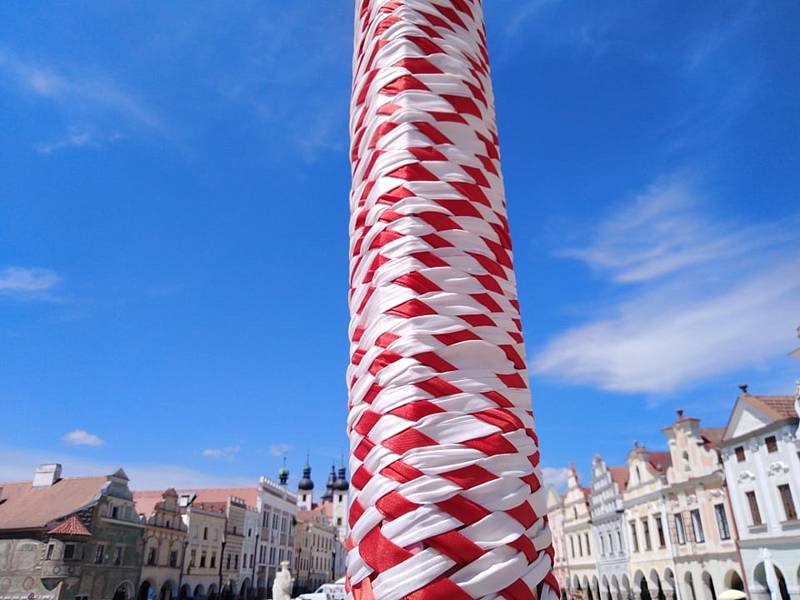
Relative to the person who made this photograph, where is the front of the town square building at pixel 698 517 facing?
facing the viewer and to the left of the viewer

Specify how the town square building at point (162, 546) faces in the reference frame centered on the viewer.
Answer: facing the viewer and to the right of the viewer

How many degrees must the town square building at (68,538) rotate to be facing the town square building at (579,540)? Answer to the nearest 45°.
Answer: approximately 45° to its left

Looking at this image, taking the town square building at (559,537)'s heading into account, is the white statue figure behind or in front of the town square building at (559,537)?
in front

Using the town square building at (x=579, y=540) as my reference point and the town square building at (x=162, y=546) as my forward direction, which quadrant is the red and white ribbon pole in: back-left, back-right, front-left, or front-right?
front-left

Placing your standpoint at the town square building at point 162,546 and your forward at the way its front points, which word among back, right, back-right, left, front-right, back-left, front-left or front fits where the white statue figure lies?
front-right

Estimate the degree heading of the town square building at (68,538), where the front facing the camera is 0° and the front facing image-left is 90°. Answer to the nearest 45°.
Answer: approximately 315°

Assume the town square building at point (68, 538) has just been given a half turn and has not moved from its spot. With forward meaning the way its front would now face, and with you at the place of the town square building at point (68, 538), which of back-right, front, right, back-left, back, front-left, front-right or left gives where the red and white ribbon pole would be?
back-left

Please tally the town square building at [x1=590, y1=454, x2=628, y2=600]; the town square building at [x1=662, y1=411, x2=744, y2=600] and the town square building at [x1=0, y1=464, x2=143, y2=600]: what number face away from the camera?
0

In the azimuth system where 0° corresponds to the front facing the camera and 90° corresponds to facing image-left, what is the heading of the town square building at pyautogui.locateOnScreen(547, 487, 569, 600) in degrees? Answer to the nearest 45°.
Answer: approximately 45°

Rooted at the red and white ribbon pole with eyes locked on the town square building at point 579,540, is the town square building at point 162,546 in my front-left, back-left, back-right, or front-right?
front-left

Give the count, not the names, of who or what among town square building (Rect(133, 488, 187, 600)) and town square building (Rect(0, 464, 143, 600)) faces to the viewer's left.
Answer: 0

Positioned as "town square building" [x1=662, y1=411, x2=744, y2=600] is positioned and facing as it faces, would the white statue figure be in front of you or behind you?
in front

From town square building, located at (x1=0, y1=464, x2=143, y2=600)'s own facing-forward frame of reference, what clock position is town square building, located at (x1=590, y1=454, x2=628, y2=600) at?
town square building, located at (x1=590, y1=454, x2=628, y2=600) is roughly at 11 o'clock from town square building, located at (x1=0, y1=464, x2=143, y2=600).

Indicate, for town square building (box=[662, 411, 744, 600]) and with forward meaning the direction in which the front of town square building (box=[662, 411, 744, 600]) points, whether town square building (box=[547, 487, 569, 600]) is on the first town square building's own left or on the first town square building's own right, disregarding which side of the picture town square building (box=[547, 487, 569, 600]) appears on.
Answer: on the first town square building's own right

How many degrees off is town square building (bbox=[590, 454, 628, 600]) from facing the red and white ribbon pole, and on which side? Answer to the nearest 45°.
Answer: approximately 45° to its left

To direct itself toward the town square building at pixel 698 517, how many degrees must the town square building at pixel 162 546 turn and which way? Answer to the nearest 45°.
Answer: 0° — it already faces it

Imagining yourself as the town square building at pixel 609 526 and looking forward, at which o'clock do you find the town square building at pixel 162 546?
the town square building at pixel 162 546 is roughly at 1 o'clock from the town square building at pixel 609 526.
